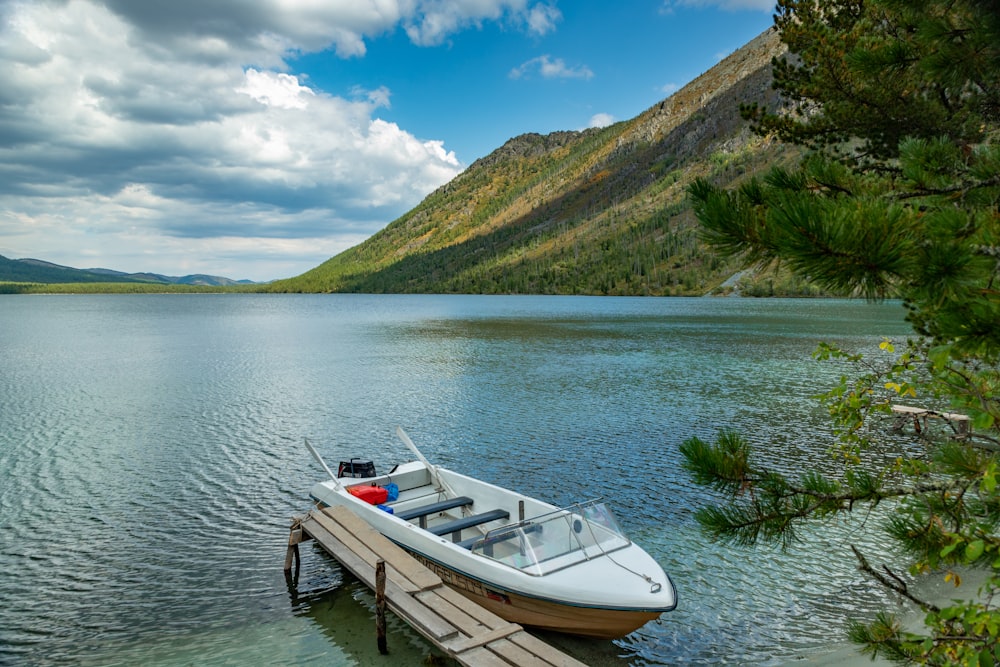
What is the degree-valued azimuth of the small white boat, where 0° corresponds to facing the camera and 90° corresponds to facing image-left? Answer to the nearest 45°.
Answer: approximately 315°
